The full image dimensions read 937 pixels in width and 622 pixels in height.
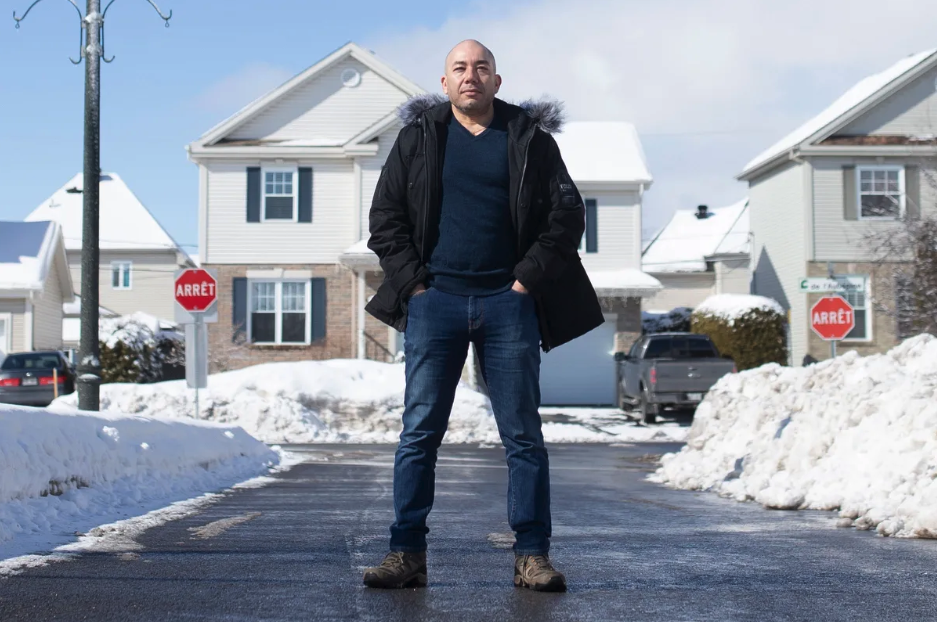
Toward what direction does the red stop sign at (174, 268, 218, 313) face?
toward the camera

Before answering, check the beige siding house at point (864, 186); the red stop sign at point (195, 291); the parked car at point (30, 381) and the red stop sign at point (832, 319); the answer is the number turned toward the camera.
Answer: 3

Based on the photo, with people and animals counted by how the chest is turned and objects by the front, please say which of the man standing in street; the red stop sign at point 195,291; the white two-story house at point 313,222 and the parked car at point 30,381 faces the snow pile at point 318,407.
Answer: the white two-story house

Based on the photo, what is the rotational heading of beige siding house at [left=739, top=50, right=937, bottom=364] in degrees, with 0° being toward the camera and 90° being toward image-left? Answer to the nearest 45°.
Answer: approximately 0°

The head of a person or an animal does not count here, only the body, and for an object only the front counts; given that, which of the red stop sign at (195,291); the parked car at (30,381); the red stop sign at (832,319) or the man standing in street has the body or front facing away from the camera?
the parked car

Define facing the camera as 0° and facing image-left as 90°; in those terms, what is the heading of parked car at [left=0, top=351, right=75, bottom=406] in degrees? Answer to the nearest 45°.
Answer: approximately 180°

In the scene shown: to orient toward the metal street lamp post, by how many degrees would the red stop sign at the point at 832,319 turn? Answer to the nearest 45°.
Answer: approximately 45° to its right

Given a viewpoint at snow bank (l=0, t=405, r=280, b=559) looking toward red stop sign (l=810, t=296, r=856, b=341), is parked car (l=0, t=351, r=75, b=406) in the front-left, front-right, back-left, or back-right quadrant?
front-left

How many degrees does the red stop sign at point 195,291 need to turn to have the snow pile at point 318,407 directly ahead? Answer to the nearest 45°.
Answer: approximately 135° to its left

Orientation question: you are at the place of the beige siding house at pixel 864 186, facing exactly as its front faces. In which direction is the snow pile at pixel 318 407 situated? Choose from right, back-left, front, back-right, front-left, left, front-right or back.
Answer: front-right

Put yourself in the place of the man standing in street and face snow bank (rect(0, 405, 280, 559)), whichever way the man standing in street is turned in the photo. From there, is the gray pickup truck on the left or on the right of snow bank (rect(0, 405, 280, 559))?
right

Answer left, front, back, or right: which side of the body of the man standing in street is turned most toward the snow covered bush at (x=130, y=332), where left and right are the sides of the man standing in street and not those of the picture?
back

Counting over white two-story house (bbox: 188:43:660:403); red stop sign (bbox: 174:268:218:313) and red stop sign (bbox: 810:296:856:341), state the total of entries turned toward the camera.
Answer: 3

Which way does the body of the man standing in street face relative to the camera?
toward the camera

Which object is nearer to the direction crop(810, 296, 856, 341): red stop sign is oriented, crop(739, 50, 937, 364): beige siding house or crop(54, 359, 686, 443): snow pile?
the snow pile
